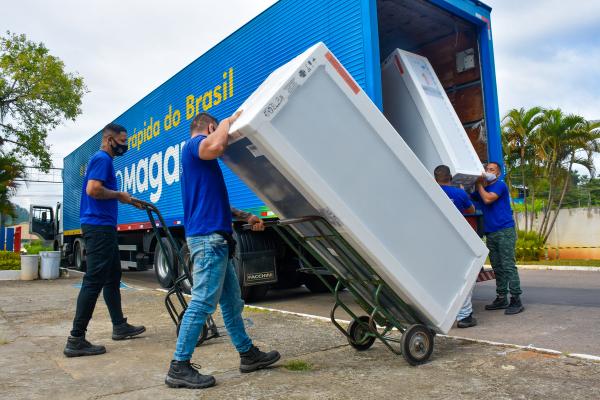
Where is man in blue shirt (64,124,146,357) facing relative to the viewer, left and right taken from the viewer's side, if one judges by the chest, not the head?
facing to the right of the viewer

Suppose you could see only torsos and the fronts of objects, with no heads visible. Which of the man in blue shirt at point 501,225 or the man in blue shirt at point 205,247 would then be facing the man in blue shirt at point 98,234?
the man in blue shirt at point 501,225

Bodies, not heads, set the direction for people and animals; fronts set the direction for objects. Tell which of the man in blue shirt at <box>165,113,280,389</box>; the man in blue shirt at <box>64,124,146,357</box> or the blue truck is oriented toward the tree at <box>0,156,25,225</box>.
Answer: the blue truck

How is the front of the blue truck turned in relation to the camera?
facing away from the viewer and to the left of the viewer

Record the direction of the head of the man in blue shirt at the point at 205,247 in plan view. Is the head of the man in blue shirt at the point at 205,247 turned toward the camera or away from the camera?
away from the camera

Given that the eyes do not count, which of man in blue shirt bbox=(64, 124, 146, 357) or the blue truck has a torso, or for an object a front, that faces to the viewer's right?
the man in blue shirt

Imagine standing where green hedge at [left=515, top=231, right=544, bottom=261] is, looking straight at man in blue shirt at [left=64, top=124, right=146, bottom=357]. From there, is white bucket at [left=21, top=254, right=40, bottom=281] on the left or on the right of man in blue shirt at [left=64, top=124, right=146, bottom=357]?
right

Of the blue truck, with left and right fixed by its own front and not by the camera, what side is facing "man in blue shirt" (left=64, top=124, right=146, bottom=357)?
left
